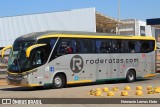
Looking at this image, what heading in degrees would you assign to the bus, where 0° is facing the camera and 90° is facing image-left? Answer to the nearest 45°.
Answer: approximately 45°
